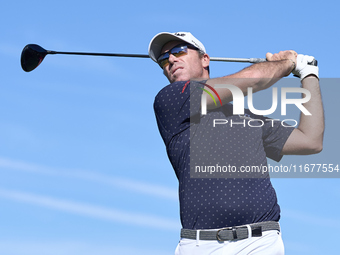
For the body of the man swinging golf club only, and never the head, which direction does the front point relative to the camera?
toward the camera

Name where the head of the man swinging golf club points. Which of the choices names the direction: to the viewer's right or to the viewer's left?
to the viewer's left
